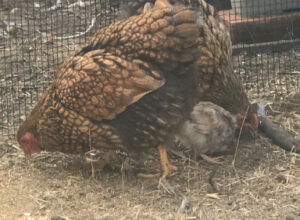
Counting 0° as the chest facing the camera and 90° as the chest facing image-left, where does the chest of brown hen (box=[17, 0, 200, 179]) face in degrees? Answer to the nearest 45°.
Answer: approximately 90°

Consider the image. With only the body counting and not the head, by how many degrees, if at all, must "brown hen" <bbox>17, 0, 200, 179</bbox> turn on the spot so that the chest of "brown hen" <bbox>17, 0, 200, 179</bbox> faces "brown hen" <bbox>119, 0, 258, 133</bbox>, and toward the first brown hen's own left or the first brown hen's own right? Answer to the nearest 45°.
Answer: approximately 135° to the first brown hen's own right

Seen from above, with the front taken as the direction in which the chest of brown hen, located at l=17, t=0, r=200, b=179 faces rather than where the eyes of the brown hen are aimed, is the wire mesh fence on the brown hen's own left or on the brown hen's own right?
on the brown hen's own right

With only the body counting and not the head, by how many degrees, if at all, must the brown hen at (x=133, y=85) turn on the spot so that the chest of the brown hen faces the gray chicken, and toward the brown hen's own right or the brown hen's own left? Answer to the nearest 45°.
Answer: approximately 135° to the brown hen's own right
